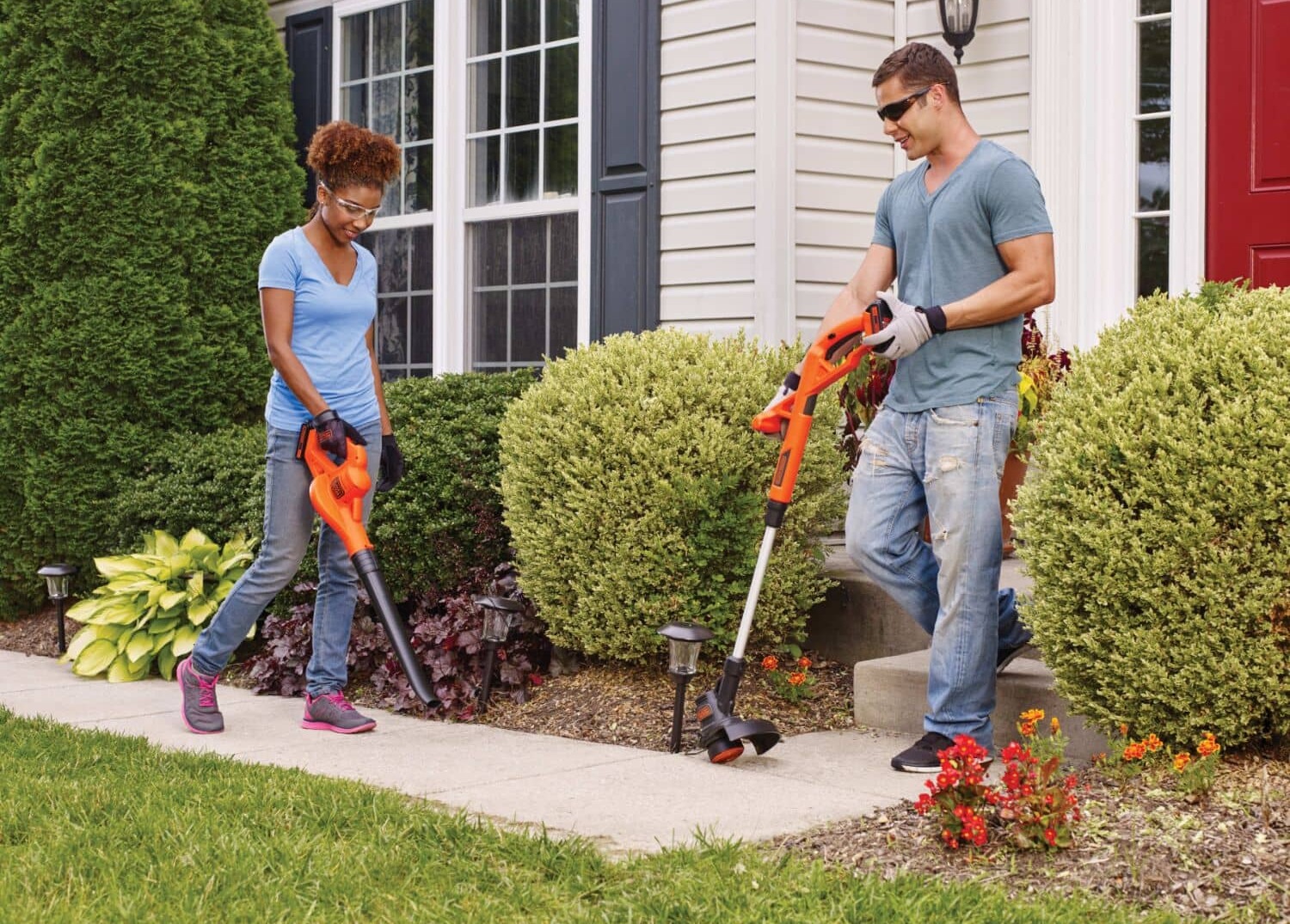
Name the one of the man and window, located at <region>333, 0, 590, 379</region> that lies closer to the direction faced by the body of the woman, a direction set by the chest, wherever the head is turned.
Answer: the man

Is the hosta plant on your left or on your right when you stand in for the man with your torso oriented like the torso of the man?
on your right

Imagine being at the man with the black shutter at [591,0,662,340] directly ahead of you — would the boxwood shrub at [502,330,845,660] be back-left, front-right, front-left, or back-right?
front-left

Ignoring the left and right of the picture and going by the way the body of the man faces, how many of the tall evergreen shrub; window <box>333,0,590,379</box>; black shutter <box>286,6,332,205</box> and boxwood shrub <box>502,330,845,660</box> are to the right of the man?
4

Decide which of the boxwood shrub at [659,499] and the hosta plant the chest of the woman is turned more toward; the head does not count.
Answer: the boxwood shrub

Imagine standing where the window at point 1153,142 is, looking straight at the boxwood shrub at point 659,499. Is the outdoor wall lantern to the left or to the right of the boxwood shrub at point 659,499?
right

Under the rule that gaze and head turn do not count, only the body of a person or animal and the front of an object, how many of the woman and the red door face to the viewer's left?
0

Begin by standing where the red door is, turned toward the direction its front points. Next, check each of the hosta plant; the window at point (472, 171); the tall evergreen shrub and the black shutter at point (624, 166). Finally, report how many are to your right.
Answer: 4

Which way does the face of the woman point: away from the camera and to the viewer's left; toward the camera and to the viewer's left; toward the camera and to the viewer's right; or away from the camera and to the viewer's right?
toward the camera and to the viewer's right

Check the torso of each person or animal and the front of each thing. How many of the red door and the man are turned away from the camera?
0

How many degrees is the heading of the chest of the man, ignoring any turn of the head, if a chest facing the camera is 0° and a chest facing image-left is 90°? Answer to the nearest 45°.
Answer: approximately 45°

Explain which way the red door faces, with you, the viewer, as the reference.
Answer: facing the viewer

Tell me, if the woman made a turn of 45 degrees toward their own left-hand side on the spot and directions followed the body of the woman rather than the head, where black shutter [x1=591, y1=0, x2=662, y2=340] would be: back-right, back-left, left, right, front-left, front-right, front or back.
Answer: front-left

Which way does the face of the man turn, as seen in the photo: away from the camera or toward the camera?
toward the camera

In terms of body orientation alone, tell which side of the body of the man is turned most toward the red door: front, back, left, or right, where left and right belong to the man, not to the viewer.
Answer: back

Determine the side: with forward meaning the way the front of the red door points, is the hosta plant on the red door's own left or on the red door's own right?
on the red door's own right

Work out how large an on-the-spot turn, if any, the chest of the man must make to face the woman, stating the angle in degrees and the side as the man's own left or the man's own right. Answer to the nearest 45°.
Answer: approximately 45° to the man's own right

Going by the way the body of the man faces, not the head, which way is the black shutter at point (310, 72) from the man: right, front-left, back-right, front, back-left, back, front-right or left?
right

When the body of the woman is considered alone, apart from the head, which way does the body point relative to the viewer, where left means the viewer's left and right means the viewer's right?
facing the viewer and to the right of the viewer
